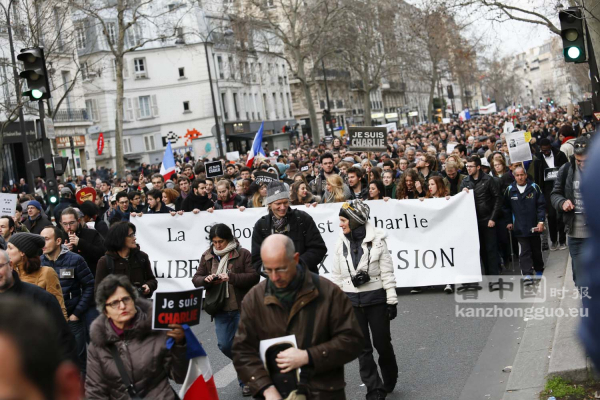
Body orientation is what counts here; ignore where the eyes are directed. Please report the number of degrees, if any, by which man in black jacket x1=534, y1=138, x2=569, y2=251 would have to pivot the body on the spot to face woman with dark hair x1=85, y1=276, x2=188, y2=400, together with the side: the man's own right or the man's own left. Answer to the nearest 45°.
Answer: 0° — they already face them

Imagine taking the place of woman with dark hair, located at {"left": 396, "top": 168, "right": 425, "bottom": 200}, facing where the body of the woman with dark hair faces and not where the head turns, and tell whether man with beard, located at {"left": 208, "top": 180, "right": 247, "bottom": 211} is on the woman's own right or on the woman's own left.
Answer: on the woman's own right

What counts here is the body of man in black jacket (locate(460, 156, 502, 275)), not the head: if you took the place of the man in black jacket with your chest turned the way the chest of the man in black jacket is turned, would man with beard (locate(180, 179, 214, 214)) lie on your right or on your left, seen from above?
on your right

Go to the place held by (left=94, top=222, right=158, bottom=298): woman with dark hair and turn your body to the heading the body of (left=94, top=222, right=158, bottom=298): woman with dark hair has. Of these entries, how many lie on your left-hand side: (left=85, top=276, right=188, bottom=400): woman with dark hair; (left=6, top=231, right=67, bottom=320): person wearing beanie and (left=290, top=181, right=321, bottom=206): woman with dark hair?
1

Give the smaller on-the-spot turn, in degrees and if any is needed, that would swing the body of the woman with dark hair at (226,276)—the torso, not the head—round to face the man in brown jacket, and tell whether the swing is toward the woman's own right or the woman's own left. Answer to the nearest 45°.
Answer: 0° — they already face them

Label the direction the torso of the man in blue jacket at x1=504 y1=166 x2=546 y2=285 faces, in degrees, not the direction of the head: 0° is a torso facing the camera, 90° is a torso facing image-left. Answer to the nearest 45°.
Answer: approximately 0°

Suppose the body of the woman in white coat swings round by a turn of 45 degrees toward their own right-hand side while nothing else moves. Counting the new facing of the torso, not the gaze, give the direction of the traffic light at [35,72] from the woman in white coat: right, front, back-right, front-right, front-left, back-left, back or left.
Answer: front-right
